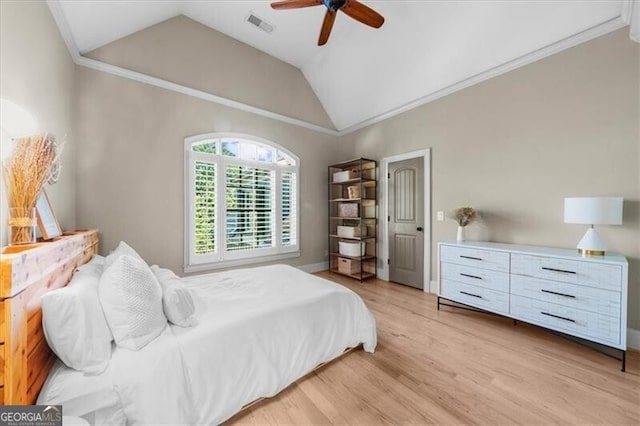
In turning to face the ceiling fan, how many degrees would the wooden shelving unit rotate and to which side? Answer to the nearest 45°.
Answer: approximately 45° to its left

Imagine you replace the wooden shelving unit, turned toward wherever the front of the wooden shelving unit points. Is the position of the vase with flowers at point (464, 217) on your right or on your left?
on your left

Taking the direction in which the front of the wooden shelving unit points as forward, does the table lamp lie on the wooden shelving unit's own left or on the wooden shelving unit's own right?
on the wooden shelving unit's own left

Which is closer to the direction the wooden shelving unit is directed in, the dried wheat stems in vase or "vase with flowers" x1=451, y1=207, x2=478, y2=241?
the dried wheat stems in vase

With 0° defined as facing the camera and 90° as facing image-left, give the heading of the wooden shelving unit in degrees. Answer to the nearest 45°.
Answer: approximately 45°

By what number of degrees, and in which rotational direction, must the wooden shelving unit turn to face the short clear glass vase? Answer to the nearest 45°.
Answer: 0° — it already faces it

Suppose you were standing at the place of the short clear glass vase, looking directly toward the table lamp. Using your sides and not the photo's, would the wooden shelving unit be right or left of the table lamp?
left

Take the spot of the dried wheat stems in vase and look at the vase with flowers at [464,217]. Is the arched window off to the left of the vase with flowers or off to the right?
left
